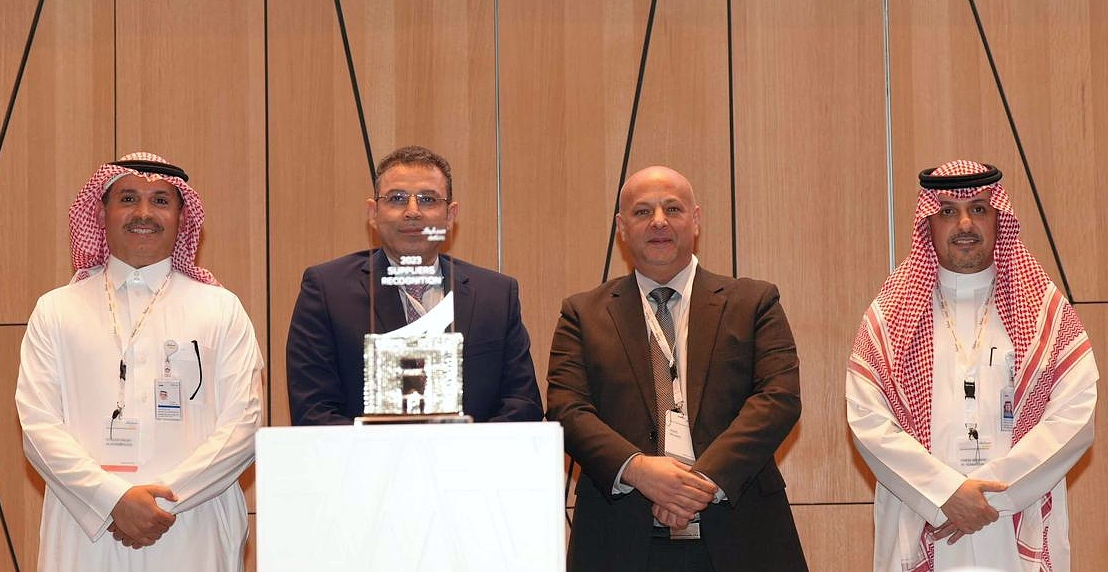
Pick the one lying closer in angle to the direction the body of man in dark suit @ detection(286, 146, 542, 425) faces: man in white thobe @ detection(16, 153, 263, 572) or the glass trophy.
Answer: the glass trophy

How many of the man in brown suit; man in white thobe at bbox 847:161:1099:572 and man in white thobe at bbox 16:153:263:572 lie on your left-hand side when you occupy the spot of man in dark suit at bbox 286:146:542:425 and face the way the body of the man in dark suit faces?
2

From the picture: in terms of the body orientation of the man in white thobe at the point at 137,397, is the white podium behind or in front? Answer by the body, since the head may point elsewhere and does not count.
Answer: in front

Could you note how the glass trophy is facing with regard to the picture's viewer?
facing the viewer

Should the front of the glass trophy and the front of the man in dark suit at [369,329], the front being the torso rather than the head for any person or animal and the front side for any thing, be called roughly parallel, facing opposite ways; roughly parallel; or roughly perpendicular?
roughly parallel

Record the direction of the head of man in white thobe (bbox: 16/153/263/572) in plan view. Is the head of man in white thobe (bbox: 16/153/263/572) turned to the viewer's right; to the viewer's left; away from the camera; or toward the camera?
toward the camera

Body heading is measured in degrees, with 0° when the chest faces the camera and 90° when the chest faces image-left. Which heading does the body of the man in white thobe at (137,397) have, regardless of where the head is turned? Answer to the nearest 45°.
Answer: approximately 0°

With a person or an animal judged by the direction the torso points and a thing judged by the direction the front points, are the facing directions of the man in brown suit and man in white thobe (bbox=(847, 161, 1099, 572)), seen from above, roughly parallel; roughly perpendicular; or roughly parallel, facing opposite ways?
roughly parallel

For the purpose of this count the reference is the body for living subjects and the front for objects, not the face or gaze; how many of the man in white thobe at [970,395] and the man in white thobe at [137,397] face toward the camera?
2

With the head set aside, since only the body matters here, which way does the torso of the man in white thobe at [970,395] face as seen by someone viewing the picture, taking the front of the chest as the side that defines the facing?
toward the camera

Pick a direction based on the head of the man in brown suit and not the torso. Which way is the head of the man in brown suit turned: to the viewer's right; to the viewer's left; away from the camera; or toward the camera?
toward the camera

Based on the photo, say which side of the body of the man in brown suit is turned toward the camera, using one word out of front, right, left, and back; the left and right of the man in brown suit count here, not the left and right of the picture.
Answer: front

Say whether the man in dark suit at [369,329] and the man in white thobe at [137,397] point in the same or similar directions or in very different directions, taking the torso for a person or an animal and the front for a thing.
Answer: same or similar directions

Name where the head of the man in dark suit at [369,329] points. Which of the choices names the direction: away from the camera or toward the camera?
toward the camera

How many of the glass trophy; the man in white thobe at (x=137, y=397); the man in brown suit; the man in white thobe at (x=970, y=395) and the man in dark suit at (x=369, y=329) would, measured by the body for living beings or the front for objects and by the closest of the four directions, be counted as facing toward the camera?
5

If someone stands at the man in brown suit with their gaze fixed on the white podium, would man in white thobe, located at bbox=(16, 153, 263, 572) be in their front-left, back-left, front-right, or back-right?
front-right
